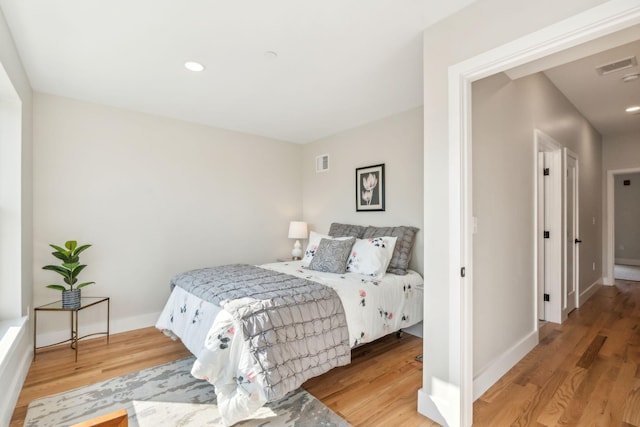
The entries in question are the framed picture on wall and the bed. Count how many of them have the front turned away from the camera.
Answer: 0

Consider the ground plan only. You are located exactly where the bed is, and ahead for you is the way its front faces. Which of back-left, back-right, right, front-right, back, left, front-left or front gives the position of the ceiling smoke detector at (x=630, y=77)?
back-left

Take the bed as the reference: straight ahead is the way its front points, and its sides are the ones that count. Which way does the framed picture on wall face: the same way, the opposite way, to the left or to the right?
the same way

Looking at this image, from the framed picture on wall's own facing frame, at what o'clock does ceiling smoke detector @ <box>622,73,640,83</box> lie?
The ceiling smoke detector is roughly at 8 o'clock from the framed picture on wall.

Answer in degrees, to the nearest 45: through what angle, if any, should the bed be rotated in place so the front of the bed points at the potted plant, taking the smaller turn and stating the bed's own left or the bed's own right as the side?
approximately 45° to the bed's own right

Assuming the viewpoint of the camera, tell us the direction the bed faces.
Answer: facing the viewer and to the left of the viewer

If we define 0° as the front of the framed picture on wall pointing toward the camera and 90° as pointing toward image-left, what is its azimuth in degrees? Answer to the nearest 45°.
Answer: approximately 45°

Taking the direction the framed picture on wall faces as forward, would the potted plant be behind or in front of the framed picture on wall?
in front
